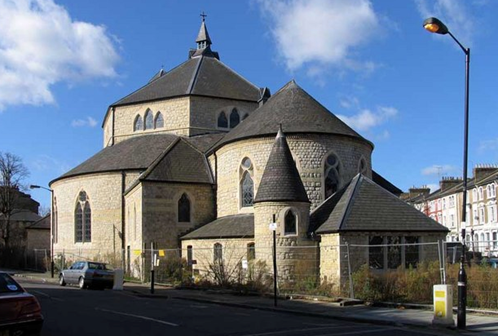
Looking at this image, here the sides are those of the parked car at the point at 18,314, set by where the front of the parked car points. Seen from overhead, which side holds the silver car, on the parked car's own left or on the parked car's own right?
on the parked car's own right

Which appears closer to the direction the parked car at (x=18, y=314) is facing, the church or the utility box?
the church

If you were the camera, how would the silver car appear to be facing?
facing away from the viewer and to the left of the viewer

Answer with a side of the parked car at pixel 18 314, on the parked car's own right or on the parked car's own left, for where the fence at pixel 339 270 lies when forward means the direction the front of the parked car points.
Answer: on the parked car's own right

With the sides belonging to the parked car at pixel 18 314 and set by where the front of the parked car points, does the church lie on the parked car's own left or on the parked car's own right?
on the parked car's own right

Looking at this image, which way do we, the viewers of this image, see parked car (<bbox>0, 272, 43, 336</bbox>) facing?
facing away from the viewer and to the left of the viewer

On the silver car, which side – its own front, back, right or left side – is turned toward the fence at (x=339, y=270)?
back

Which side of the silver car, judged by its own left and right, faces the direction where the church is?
right

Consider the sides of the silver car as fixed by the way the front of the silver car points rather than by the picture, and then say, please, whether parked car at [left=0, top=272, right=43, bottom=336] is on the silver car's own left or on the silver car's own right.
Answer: on the silver car's own left
